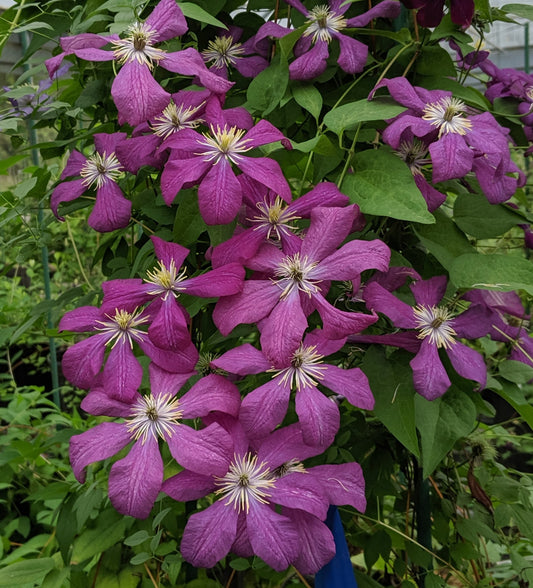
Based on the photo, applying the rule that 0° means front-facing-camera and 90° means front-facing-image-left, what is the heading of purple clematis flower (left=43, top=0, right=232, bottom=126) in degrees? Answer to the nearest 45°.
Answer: approximately 0°
